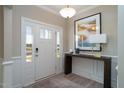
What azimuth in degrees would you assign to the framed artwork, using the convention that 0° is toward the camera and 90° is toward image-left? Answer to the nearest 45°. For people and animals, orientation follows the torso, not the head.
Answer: approximately 45°

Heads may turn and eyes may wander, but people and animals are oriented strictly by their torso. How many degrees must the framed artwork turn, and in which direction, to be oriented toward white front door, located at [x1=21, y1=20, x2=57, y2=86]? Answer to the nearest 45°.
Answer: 0° — it already faces it
